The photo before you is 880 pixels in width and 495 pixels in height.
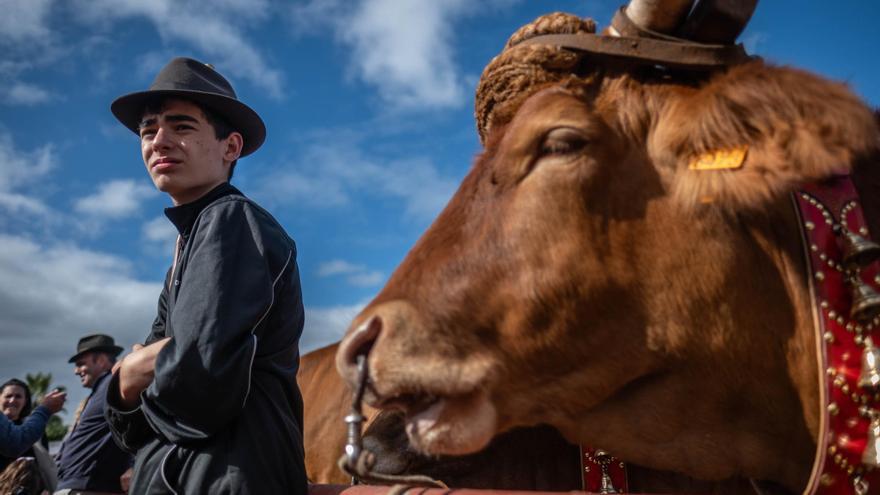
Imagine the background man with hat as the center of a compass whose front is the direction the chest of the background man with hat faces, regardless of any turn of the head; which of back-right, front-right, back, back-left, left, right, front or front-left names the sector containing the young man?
left

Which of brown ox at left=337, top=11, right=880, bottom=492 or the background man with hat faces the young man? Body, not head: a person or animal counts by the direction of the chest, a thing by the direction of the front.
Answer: the brown ox

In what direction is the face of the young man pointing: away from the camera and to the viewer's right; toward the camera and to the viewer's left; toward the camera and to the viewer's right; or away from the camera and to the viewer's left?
toward the camera and to the viewer's left

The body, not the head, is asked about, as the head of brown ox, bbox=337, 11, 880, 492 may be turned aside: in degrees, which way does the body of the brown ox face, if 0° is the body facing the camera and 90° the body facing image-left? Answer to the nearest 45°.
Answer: approximately 90°

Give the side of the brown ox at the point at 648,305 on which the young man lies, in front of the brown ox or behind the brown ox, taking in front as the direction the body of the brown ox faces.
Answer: in front

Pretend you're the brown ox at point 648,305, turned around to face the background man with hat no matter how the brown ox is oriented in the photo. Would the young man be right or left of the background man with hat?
left

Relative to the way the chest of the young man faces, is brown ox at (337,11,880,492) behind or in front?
behind

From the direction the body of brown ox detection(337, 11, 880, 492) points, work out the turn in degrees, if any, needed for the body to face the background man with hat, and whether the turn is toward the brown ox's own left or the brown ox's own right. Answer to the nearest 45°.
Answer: approximately 45° to the brown ox's own right
